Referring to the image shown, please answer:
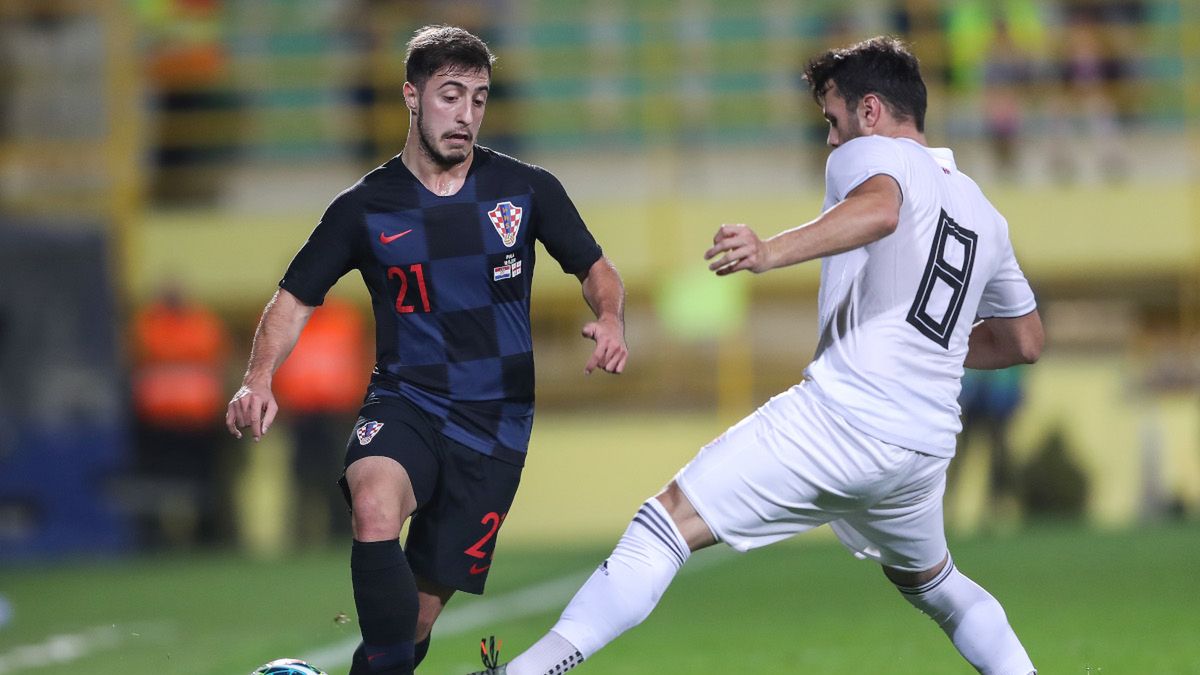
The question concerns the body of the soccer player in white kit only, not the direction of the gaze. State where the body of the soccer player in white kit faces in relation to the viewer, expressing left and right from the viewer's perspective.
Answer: facing away from the viewer and to the left of the viewer

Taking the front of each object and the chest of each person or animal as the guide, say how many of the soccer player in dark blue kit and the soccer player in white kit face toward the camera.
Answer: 1

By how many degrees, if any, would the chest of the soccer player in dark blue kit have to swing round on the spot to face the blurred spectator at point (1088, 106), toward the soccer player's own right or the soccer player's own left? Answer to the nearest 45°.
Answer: approximately 135° to the soccer player's own left

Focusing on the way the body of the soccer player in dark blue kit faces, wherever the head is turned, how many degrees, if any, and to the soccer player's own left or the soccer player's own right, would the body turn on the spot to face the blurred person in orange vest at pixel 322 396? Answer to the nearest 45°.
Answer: approximately 180°

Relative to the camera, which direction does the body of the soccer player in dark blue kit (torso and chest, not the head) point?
toward the camera

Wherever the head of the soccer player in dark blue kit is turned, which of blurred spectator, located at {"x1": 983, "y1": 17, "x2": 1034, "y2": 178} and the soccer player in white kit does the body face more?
the soccer player in white kit

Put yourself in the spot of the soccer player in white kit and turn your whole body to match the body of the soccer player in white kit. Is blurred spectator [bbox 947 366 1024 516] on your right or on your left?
on your right

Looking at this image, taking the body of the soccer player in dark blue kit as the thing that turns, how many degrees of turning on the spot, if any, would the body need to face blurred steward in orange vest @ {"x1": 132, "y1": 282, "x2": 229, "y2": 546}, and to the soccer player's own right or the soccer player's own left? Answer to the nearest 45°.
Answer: approximately 180°

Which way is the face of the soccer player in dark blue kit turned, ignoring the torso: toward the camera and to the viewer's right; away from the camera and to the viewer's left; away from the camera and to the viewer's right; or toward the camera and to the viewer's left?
toward the camera and to the viewer's right
